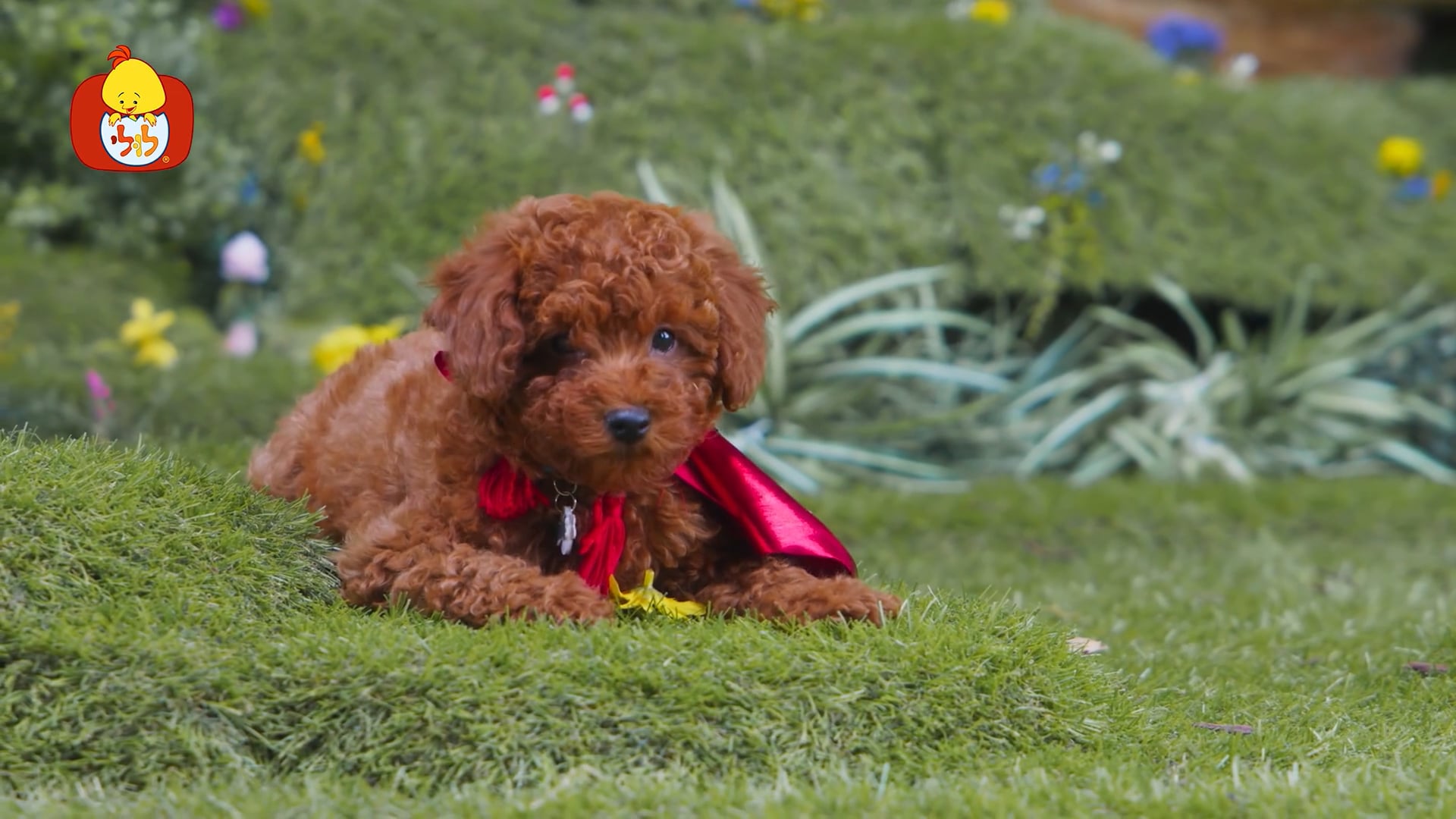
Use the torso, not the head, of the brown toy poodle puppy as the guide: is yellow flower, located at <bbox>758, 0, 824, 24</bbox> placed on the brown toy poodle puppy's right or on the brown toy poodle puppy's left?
on the brown toy poodle puppy's left

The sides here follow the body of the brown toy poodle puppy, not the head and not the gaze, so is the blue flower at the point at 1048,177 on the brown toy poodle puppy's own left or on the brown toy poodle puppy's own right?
on the brown toy poodle puppy's own left

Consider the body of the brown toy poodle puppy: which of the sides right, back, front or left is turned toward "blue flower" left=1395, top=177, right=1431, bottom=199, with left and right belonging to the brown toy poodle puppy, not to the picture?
left

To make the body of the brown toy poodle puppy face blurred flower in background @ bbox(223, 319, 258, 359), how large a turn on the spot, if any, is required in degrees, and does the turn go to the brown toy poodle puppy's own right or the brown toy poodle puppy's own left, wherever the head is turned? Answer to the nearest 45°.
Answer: approximately 135° to the brown toy poodle puppy's own left

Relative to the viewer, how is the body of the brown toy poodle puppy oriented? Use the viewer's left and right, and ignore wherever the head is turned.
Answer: facing the viewer and to the right of the viewer

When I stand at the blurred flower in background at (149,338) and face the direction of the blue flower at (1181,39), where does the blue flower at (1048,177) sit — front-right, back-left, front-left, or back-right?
front-right

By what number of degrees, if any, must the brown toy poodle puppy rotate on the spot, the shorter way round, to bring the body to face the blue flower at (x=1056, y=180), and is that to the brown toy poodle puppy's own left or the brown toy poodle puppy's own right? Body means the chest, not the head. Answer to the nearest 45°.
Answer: approximately 90° to the brown toy poodle puppy's own left

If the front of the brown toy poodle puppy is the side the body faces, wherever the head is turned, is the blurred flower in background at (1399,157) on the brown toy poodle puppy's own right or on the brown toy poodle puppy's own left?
on the brown toy poodle puppy's own left

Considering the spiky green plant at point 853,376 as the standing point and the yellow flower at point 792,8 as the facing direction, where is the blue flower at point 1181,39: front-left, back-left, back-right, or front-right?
front-right

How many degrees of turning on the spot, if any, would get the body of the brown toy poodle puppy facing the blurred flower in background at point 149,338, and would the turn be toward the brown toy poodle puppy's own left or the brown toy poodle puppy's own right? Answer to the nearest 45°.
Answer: approximately 180°

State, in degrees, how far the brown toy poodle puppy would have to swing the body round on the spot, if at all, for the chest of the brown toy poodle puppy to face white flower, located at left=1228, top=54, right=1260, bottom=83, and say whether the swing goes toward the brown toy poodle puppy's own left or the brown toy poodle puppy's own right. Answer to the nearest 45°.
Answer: approximately 90° to the brown toy poodle puppy's own left

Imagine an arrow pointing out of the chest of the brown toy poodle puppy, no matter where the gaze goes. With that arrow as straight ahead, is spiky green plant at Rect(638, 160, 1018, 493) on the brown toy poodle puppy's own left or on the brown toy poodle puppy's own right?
on the brown toy poodle puppy's own left

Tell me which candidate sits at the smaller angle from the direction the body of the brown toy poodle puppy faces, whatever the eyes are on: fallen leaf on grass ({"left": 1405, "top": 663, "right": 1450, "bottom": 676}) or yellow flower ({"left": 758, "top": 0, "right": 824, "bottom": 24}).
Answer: the fallen leaf on grass

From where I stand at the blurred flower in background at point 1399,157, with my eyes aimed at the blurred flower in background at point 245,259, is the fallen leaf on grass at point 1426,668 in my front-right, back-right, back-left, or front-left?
front-left

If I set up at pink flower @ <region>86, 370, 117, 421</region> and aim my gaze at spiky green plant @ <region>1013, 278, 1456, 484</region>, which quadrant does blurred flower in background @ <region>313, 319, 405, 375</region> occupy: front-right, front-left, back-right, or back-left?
front-left

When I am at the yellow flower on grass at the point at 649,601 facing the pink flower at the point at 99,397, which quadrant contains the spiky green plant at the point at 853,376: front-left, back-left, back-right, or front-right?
front-right

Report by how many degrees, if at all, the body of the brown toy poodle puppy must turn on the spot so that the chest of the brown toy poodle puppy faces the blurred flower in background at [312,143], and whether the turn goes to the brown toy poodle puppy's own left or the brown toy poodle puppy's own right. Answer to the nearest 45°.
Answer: approximately 135° to the brown toy poodle puppy's own left
